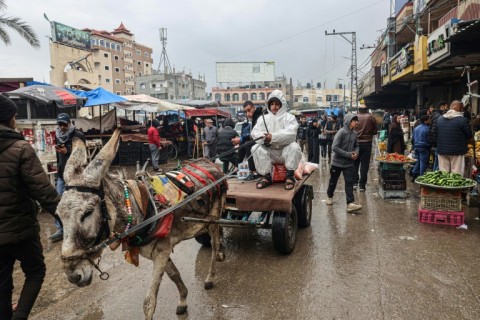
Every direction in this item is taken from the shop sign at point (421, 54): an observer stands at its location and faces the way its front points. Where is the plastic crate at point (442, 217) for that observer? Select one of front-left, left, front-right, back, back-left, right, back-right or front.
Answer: front-left

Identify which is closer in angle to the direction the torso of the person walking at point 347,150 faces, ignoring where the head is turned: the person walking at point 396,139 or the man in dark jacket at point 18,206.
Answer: the man in dark jacket

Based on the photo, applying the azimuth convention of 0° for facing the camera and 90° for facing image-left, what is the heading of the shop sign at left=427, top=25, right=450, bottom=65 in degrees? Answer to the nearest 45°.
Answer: approximately 45°

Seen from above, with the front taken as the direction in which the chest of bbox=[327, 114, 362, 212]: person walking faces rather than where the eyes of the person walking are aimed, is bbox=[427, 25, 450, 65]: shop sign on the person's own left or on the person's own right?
on the person's own left

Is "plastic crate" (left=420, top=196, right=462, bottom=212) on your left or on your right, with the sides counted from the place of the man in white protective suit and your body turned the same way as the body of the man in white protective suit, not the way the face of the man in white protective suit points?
on your left

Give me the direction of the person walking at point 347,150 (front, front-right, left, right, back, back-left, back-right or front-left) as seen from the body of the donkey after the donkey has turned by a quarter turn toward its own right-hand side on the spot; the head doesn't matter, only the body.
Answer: right

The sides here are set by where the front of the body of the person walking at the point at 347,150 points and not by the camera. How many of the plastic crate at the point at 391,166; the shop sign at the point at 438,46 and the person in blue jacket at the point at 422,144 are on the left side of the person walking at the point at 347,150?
3

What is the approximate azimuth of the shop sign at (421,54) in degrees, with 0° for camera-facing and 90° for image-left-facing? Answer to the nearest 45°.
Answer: approximately 45°
